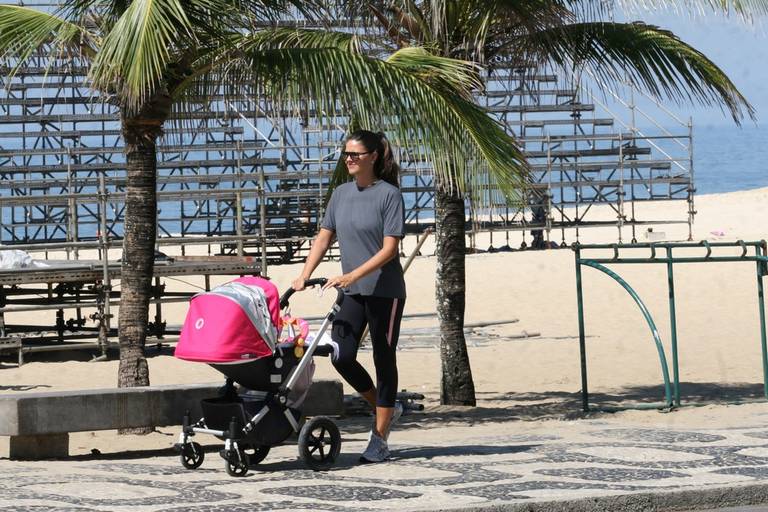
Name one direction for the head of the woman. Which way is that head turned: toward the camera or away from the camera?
toward the camera

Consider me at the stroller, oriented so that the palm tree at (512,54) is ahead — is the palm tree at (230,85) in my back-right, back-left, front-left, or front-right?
front-left

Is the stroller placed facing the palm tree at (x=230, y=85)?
no

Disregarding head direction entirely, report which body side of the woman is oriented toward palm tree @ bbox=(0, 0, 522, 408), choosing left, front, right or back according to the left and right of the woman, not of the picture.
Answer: right

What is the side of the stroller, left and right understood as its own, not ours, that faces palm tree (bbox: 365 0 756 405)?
back

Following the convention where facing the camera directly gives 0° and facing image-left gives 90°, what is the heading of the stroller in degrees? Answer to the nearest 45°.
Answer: approximately 45°
